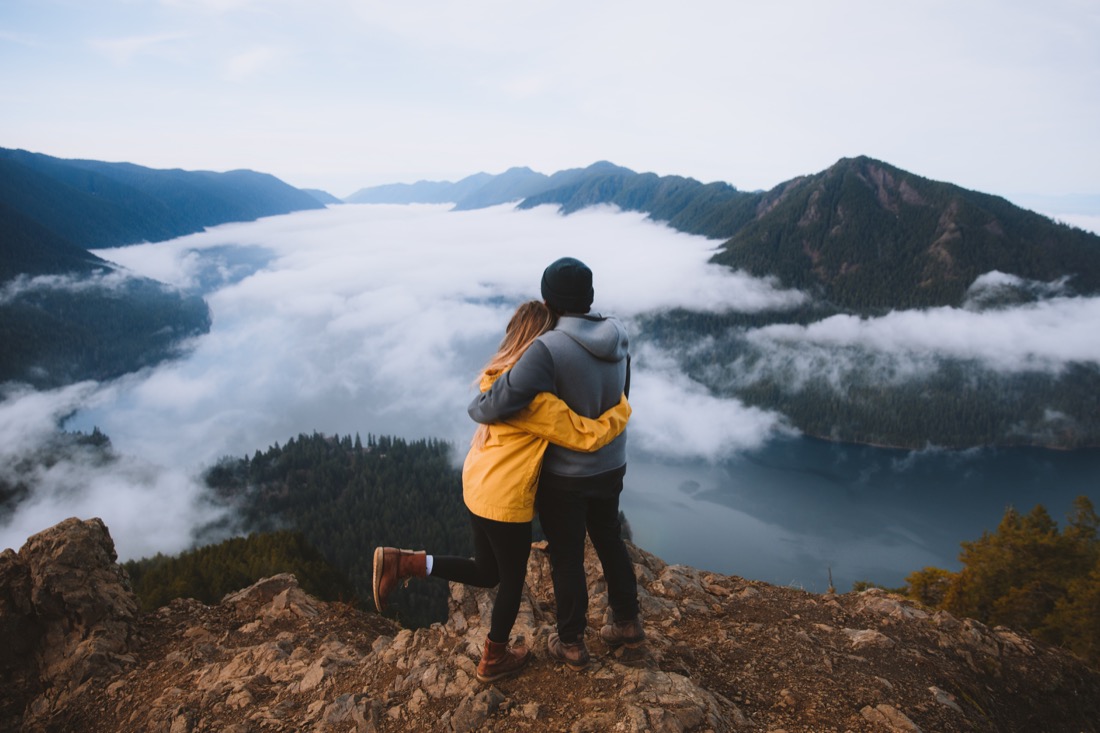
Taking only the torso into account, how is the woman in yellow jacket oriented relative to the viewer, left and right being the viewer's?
facing away from the viewer and to the right of the viewer

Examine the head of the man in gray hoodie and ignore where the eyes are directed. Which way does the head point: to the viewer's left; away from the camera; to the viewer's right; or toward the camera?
away from the camera
